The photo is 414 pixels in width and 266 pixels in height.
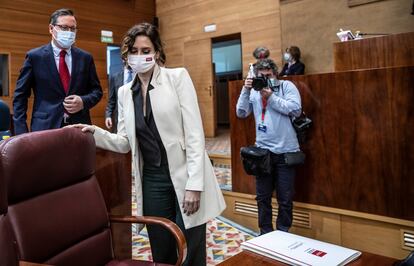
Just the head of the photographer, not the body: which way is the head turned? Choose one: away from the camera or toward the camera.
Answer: toward the camera

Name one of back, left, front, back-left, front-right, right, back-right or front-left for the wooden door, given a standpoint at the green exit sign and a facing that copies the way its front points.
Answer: left

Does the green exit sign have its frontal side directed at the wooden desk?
yes

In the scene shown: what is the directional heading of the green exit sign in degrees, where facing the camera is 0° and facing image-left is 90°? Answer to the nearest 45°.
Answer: approximately 0°

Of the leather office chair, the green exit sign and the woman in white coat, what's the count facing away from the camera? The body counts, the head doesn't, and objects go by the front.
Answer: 0

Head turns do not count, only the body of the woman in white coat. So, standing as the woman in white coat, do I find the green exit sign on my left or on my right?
on my right

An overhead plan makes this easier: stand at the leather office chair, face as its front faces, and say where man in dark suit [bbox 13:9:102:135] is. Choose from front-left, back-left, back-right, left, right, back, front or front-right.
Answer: back-left

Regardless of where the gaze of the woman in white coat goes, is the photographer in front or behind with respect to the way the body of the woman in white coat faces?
behind

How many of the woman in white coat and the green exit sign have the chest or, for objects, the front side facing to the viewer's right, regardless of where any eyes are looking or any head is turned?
0

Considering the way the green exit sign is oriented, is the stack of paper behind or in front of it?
in front

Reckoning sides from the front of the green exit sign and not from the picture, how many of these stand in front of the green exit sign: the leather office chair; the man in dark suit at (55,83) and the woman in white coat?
3
